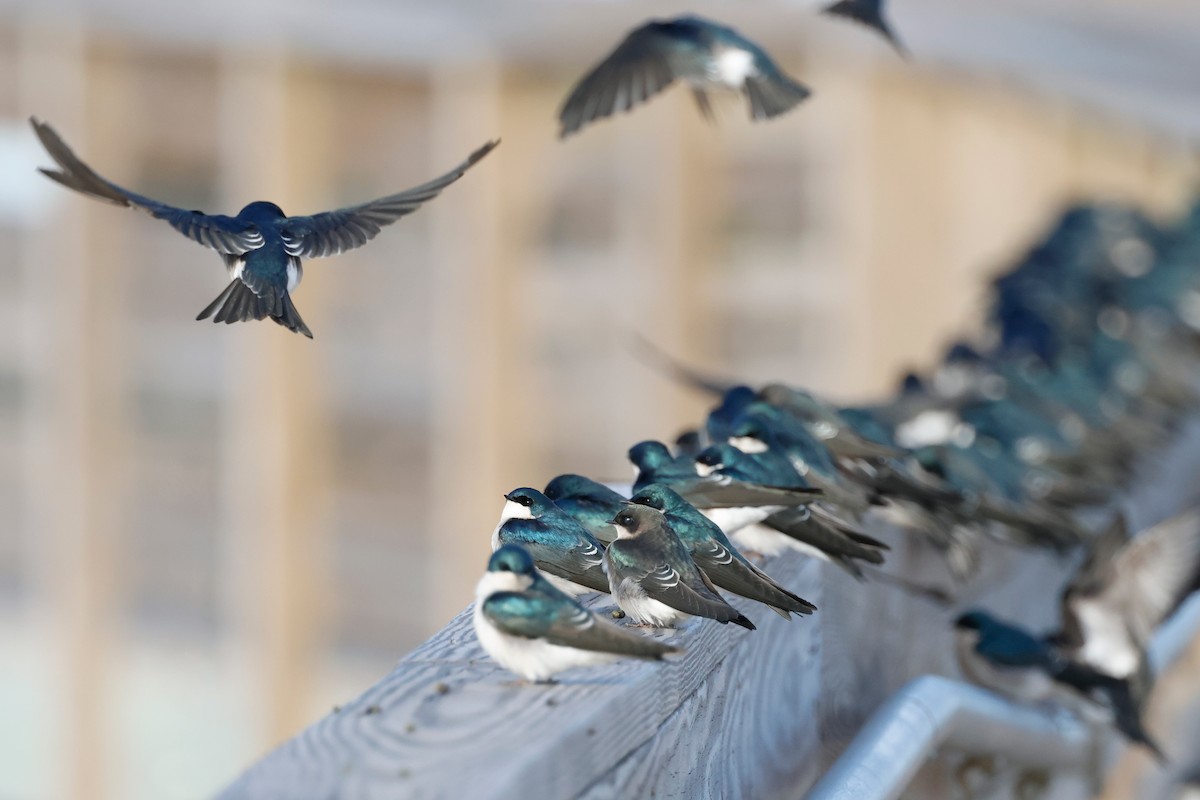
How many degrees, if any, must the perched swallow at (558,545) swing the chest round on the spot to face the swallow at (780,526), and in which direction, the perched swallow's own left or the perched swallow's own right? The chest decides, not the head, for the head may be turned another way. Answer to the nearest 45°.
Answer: approximately 135° to the perched swallow's own right

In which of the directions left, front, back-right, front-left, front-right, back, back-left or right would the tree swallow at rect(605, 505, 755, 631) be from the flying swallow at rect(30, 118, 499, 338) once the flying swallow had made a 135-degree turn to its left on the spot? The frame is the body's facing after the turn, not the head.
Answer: left

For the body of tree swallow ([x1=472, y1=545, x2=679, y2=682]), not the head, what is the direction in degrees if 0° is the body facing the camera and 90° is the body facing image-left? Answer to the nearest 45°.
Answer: approximately 90°

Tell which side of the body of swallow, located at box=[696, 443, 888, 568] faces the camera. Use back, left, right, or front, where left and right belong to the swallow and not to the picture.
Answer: left

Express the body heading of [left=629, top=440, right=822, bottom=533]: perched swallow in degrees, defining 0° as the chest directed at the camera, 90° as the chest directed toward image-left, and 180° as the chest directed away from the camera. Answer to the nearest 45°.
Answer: approximately 90°

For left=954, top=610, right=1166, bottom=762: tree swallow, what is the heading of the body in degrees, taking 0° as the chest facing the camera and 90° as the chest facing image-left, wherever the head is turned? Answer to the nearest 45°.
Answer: approximately 90°

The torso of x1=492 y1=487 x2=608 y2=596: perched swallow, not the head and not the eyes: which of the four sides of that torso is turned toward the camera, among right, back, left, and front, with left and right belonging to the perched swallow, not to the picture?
left

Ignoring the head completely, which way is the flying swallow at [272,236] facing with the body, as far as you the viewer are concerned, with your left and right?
facing away from the viewer

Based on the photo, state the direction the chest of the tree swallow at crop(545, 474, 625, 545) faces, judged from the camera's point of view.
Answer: to the viewer's left

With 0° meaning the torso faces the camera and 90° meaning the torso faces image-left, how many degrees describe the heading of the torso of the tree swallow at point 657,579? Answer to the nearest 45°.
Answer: approximately 90°
